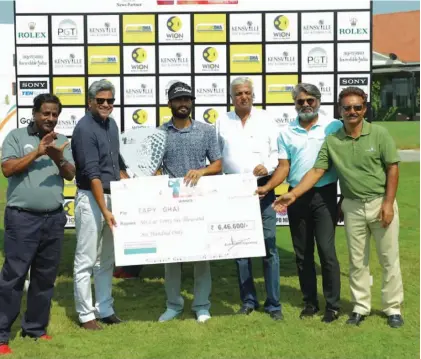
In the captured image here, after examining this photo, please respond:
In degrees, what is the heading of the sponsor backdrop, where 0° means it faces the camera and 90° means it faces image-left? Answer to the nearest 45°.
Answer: approximately 0°

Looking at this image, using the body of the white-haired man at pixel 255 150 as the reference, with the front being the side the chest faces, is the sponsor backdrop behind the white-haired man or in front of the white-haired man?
behind

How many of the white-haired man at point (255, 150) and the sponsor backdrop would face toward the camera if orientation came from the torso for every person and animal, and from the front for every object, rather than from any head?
2
